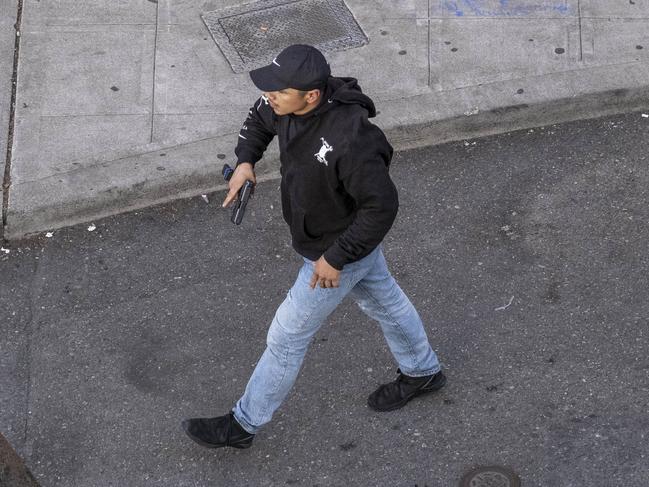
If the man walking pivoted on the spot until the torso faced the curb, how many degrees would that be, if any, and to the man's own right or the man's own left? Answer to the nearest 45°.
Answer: approximately 135° to the man's own right

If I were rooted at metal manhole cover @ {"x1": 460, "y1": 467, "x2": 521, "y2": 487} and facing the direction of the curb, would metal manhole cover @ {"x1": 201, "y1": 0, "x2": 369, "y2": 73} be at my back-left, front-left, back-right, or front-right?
front-right

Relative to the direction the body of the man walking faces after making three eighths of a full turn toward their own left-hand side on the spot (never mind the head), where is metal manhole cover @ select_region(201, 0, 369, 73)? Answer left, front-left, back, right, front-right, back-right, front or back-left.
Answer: left

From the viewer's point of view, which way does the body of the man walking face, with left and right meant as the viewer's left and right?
facing the viewer and to the left of the viewer
